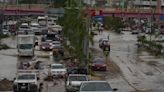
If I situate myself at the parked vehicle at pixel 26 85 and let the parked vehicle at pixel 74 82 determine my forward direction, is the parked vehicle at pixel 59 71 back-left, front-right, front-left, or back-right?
front-left

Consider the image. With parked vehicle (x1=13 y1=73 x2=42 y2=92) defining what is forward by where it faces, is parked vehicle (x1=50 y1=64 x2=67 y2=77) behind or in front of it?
behind

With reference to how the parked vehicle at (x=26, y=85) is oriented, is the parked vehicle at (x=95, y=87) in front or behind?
in front

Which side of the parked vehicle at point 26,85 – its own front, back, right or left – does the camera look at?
front
